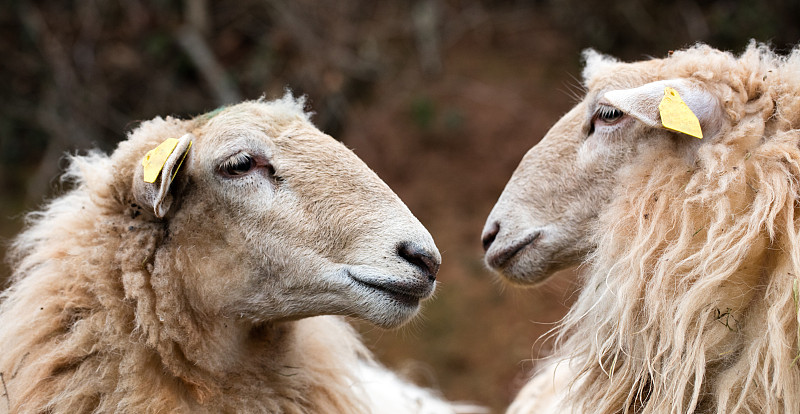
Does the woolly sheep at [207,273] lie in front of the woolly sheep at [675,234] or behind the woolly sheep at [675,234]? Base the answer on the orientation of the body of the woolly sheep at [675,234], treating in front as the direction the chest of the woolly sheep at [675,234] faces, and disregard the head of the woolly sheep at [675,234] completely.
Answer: in front

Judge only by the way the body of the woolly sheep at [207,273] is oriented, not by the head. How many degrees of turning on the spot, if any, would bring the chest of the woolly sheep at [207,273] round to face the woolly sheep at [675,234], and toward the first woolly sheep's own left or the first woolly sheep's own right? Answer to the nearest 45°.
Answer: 0° — it already faces it

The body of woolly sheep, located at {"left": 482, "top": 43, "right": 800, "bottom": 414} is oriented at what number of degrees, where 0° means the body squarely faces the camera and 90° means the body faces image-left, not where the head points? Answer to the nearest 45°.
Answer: approximately 90°

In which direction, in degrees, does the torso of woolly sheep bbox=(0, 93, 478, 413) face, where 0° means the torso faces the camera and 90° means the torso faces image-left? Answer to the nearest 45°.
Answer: approximately 270°

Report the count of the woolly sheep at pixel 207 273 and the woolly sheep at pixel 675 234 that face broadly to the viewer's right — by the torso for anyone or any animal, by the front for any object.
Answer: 1
